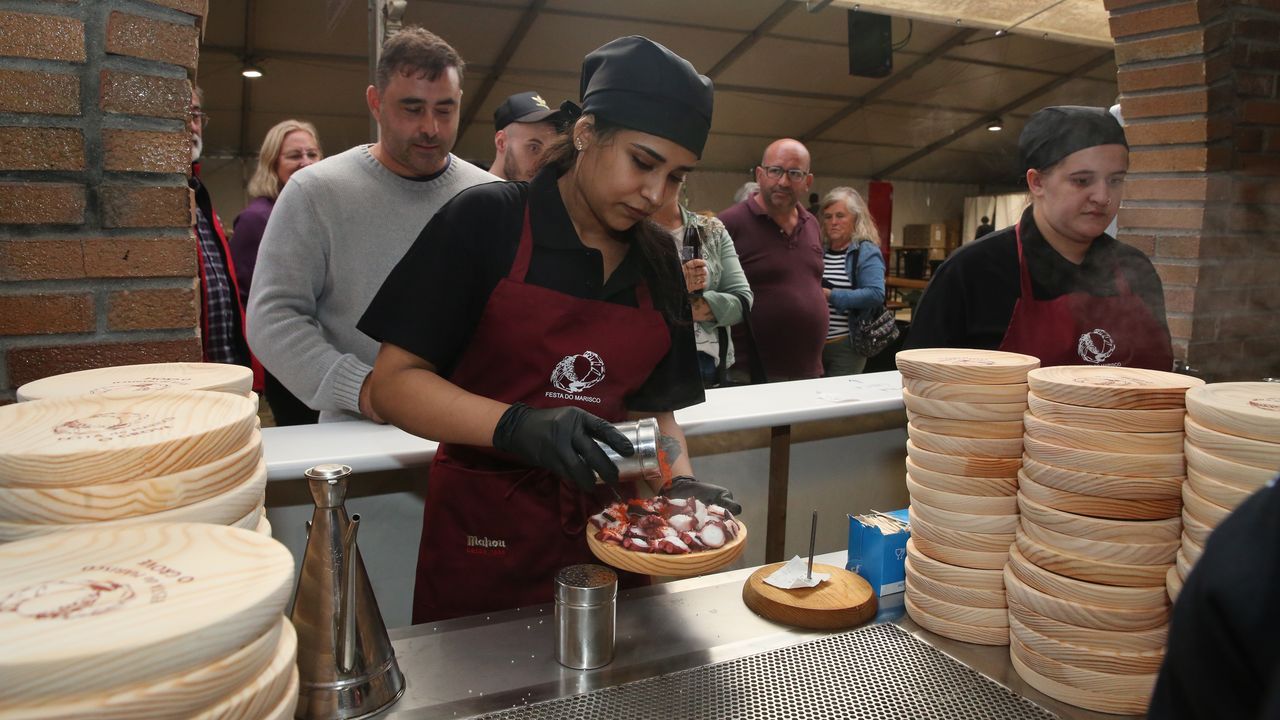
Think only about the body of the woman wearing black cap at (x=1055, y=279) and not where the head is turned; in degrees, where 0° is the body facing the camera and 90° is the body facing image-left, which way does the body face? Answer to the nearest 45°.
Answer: approximately 315°

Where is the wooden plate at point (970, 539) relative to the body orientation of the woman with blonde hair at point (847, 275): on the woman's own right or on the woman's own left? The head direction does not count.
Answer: on the woman's own left

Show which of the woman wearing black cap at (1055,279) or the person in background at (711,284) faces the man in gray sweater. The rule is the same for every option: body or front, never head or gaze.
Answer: the person in background

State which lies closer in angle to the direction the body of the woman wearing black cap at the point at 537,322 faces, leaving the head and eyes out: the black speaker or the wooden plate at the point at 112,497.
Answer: the wooden plate
